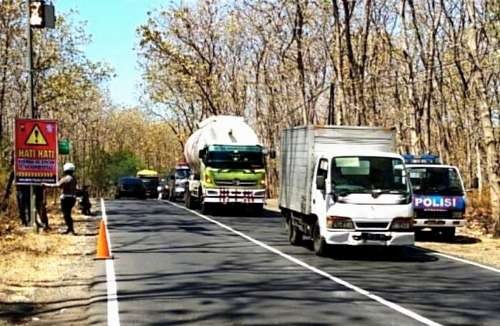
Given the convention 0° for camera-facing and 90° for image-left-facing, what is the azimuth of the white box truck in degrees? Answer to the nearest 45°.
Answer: approximately 315°

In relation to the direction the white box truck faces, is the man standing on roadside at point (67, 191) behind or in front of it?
behind

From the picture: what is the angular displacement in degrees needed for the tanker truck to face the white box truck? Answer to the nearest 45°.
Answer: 0° — it already faces it

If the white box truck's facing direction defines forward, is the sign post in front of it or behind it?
behind

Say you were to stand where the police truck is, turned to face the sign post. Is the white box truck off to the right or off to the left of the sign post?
left

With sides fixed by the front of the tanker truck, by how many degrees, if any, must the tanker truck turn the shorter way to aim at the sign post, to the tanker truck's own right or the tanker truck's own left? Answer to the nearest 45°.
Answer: approximately 45° to the tanker truck's own right

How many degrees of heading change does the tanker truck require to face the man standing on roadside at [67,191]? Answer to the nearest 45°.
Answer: approximately 45° to its right

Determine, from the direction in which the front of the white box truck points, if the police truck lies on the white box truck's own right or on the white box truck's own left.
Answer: on the white box truck's own left

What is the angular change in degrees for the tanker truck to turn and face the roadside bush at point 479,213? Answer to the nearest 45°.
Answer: approximately 90° to its left
